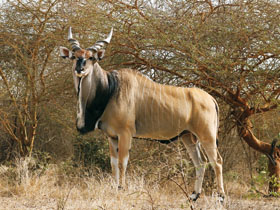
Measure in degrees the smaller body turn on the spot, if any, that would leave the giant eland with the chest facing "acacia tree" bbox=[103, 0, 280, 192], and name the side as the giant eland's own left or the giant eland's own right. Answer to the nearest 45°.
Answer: approximately 135° to the giant eland's own right

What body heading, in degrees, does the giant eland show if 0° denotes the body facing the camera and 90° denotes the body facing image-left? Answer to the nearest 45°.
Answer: approximately 90°

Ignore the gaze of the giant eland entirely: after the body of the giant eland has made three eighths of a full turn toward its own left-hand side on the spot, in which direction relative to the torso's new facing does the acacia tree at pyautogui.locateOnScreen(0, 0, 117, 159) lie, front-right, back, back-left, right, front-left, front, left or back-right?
back
